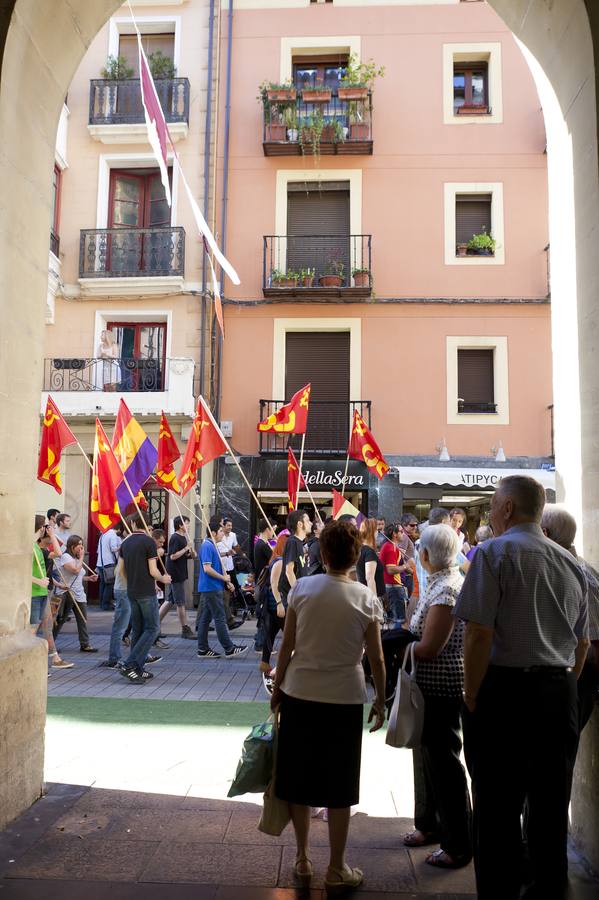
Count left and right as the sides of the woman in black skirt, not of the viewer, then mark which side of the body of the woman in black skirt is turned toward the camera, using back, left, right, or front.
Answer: back

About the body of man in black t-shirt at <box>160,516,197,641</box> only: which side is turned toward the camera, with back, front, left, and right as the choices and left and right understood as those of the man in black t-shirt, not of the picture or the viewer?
right

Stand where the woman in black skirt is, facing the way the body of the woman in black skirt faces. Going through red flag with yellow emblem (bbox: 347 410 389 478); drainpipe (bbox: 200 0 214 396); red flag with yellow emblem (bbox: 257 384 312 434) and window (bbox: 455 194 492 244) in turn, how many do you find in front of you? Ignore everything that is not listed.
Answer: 4

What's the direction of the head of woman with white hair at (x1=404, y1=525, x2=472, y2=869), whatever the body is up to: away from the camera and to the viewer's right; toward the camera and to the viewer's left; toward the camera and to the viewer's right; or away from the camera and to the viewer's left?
away from the camera and to the viewer's left

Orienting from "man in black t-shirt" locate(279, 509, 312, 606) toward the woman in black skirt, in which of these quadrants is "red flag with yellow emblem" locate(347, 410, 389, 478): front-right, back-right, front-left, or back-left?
back-left

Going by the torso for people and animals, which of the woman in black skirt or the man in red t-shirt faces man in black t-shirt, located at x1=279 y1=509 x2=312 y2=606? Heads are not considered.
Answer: the woman in black skirt

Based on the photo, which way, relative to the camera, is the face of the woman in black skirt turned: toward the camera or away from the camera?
away from the camera
